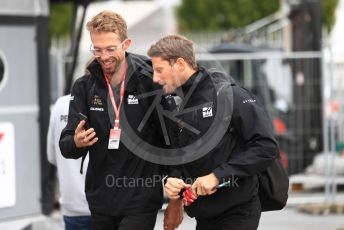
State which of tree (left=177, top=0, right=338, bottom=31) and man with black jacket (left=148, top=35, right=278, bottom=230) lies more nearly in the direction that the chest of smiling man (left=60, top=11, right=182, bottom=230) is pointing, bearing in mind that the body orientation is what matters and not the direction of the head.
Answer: the man with black jacket

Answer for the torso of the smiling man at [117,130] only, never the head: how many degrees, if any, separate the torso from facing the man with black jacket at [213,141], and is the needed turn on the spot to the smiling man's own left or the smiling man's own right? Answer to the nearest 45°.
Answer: approximately 45° to the smiling man's own left

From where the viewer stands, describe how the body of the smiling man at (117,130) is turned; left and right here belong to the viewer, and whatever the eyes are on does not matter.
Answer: facing the viewer

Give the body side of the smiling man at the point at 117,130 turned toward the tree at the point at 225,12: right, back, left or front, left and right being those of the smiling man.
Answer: back

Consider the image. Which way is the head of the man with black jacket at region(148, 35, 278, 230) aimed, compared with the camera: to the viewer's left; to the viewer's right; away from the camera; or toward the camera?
to the viewer's left
